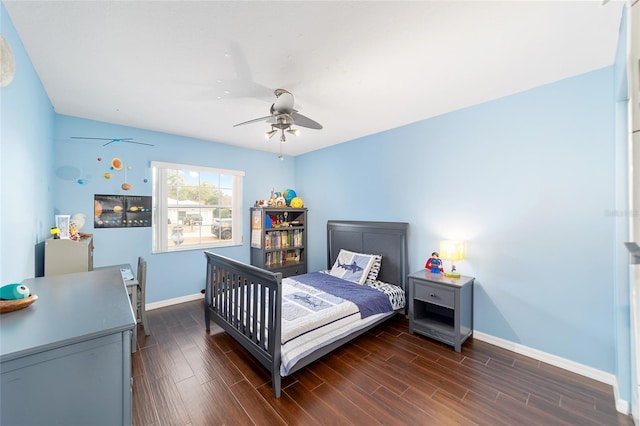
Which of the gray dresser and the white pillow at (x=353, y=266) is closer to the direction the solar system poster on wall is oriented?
the gray dresser

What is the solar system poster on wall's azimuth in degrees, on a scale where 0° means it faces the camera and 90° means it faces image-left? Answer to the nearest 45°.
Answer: approximately 0°

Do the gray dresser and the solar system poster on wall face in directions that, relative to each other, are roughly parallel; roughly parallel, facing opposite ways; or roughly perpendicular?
roughly perpendicular

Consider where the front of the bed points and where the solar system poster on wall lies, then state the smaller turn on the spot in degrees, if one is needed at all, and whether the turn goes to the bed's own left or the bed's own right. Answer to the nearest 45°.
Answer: approximately 45° to the bed's own right

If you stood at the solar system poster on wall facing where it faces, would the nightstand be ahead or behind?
ahead

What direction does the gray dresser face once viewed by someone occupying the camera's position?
facing to the right of the viewer

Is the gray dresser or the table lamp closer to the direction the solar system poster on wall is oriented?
the gray dresser
